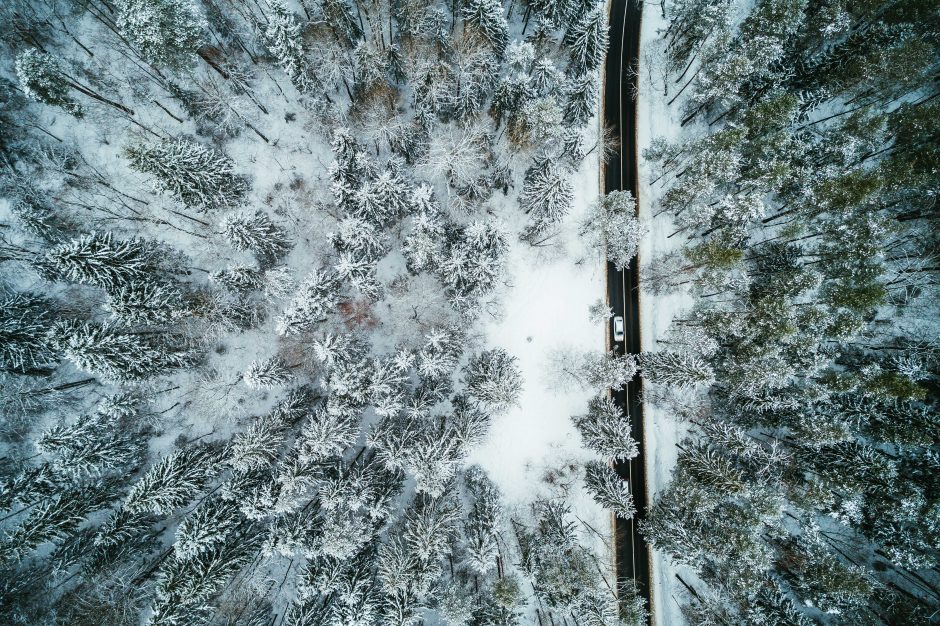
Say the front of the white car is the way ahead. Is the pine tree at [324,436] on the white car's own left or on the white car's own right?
on the white car's own right

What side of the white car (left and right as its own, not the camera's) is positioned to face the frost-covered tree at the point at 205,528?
right

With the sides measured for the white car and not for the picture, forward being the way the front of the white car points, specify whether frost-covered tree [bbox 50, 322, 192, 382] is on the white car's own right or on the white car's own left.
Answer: on the white car's own right

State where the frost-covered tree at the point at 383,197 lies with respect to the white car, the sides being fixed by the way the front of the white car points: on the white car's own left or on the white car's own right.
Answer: on the white car's own right

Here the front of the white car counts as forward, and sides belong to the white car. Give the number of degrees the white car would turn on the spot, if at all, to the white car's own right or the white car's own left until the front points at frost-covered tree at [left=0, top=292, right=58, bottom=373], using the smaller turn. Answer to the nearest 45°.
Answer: approximately 90° to the white car's own right

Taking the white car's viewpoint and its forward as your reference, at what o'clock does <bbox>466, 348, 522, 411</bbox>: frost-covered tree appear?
The frost-covered tree is roughly at 2 o'clock from the white car.

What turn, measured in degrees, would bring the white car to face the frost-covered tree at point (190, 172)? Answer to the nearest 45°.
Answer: approximately 45° to its right

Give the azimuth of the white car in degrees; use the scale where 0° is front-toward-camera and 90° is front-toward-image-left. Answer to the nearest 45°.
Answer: approximately 0°

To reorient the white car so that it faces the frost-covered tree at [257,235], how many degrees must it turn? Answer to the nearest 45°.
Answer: approximately 45° to its right

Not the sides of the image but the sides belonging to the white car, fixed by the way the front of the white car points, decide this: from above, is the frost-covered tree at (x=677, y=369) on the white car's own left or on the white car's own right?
on the white car's own left

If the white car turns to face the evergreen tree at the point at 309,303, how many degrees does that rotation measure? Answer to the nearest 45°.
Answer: approximately 45° to its right
